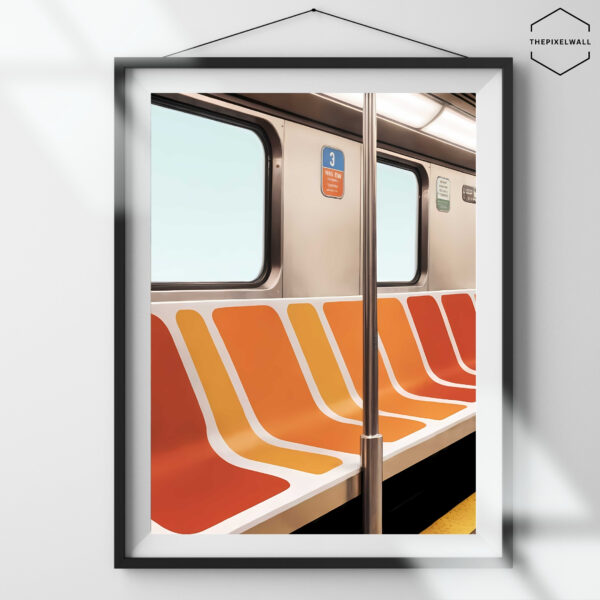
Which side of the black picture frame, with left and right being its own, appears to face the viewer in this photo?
front
